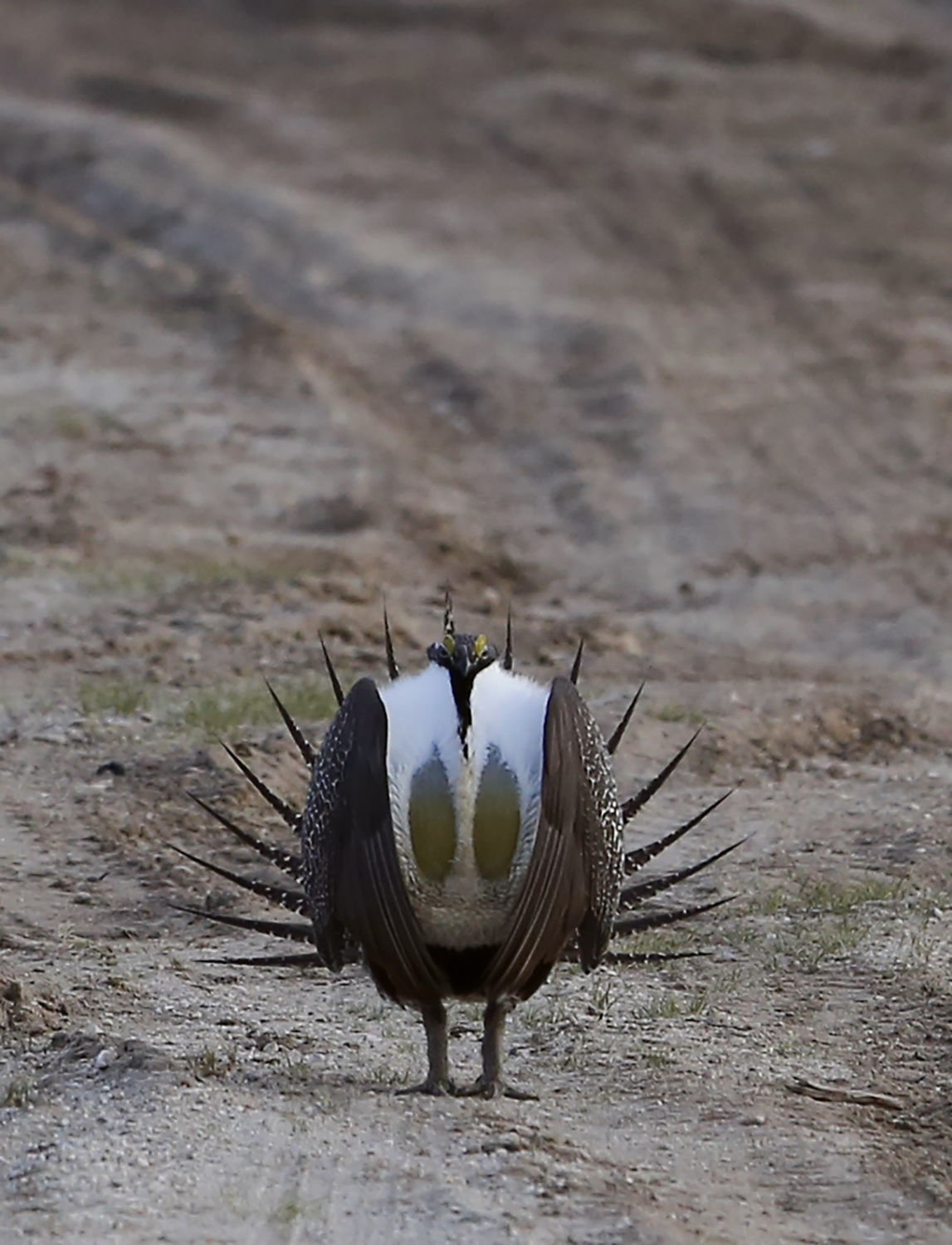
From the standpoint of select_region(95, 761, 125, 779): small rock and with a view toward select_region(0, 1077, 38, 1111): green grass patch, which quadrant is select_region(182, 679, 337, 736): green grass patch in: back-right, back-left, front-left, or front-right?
back-left

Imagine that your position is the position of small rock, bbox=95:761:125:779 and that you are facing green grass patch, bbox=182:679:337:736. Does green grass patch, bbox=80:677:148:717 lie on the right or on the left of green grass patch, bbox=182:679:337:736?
left

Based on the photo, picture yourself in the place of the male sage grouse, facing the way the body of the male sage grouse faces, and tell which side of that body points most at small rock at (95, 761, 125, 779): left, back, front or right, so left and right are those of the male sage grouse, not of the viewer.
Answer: back

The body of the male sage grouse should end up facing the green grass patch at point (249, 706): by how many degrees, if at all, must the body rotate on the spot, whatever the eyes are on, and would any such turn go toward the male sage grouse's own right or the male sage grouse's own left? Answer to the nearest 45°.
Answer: approximately 180°

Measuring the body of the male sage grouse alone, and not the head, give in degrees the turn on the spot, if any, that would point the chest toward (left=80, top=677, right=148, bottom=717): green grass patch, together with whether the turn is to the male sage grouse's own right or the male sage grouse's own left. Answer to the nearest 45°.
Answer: approximately 180°

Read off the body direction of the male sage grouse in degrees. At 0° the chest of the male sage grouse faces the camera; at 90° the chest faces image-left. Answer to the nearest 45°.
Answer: approximately 0°

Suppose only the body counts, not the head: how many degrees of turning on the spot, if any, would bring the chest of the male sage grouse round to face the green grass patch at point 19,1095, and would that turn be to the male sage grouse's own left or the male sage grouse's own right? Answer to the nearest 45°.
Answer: approximately 90° to the male sage grouse's own right
